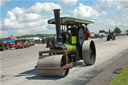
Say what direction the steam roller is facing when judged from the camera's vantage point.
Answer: facing the viewer and to the left of the viewer
